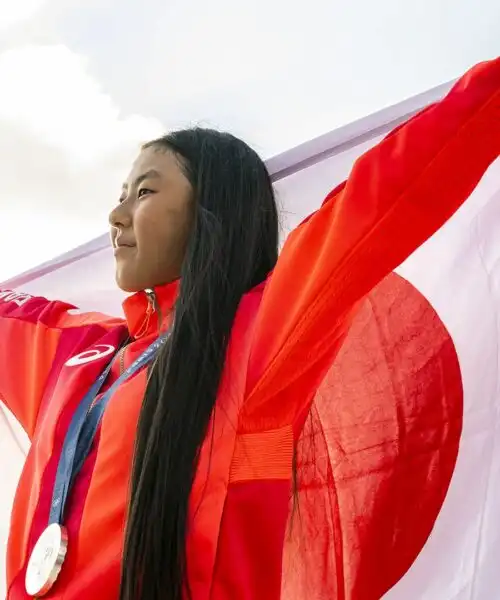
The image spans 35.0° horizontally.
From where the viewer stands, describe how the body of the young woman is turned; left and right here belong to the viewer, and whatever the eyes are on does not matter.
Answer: facing the viewer and to the left of the viewer
